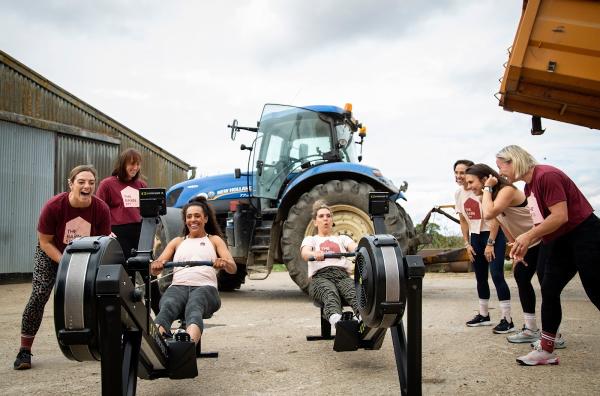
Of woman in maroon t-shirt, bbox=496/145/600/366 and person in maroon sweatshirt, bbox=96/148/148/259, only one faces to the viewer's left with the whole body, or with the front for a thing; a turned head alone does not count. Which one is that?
woman in maroon t-shirt, bbox=496/145/600/366

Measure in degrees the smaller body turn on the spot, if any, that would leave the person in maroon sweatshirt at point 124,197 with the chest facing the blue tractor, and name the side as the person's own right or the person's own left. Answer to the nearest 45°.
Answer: approximately 90° to the person's own left

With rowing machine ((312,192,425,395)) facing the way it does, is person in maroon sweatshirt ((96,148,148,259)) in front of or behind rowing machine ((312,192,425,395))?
behind

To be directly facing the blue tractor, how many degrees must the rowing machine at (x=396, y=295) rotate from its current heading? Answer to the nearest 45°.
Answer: approximately 135° to its left

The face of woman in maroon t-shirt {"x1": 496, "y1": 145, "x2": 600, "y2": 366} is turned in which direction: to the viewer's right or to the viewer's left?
to the viewer's left

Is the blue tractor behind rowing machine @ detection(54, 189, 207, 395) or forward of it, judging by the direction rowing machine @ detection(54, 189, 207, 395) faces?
behind

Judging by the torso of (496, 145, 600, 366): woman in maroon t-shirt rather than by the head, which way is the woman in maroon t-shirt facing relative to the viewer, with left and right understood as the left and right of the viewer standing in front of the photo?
facing to the left of the viewer

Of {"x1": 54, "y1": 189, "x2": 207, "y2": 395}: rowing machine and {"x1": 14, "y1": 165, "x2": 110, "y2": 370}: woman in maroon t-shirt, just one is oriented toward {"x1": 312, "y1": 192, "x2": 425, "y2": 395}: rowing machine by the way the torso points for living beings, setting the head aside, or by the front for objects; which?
the woman in maroon t-shirt

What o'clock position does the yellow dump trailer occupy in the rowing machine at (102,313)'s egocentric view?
The yellow dump trailer is roughly at 7 o'clock from the rowing machine.
